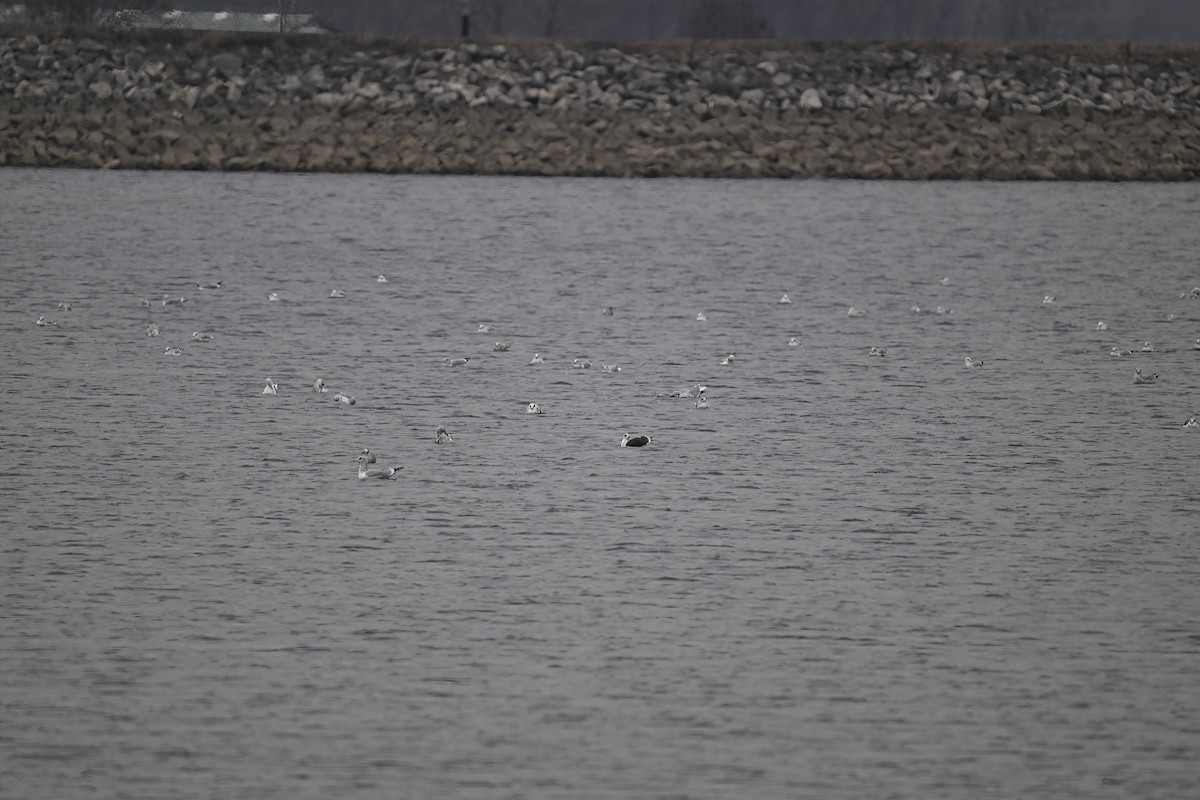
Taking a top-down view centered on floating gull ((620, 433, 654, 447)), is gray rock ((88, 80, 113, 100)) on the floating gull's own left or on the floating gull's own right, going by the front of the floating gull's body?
on the floating gull's own right

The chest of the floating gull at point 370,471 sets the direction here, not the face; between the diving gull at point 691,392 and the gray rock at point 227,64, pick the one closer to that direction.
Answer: the gray rock

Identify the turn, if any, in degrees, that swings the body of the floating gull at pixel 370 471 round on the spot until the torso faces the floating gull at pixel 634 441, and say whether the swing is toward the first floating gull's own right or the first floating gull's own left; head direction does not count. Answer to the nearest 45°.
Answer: approximately 135° to the first floating gull's own right

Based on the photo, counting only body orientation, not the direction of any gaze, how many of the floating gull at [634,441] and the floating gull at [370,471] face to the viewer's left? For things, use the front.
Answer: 2

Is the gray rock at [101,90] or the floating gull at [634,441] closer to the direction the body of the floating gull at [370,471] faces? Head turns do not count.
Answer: the gray rock

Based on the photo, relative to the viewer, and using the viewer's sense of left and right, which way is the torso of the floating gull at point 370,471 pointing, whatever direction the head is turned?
facing to the left of the viewer

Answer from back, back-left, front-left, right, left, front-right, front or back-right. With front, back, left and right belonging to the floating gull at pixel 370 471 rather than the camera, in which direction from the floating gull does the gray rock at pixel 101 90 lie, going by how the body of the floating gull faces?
right

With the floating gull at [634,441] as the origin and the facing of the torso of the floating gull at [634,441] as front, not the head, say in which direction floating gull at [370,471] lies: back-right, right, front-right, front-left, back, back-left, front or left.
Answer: front-left

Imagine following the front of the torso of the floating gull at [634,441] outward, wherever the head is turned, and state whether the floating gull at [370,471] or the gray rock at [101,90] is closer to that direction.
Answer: the floating gull

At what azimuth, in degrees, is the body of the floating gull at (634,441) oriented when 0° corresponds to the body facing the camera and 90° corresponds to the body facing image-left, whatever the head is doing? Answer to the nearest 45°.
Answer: approximately 90°

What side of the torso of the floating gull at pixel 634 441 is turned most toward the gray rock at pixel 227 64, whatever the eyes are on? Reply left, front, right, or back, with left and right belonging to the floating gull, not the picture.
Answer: right
